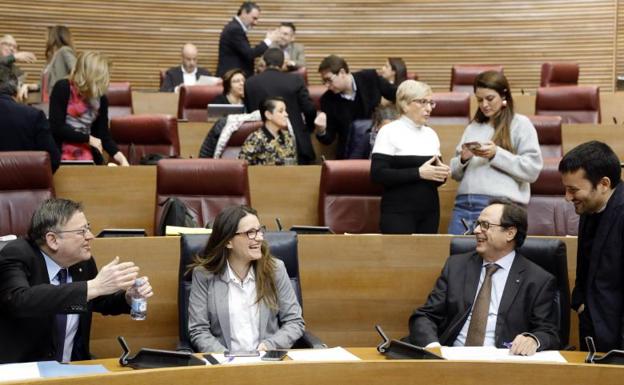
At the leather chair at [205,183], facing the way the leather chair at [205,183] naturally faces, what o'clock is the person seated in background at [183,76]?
The person seated in background is roughly at 6 o'clock from the leather chair.

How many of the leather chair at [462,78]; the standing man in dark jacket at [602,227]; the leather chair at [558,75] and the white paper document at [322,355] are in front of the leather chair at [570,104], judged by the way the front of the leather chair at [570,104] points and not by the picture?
2

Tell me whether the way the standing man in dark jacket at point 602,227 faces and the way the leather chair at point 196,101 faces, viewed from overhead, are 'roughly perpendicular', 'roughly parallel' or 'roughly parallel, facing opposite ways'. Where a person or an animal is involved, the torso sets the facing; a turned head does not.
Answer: roughly perpendicular

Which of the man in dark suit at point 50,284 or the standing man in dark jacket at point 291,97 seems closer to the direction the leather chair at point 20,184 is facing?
the man in dark suit

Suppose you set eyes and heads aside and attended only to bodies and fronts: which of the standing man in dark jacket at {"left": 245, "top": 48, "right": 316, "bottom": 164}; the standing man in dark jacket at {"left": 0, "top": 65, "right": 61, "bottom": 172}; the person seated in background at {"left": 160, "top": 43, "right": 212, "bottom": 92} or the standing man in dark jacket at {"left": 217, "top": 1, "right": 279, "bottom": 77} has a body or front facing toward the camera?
the person seated in background

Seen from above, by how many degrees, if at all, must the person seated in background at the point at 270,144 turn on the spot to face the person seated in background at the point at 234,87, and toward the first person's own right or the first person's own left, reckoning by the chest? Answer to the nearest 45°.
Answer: approximately 135° to the first person's own left

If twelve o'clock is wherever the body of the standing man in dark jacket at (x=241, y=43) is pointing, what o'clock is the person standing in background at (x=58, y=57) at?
The person standing in background is roughly at 5 o'clock from the standing man in dark jacket.

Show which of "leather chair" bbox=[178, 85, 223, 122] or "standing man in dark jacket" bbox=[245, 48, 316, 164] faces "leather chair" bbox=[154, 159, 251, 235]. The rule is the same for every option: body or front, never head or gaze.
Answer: "leather chair" bbox=[178, 85, 223, 122]

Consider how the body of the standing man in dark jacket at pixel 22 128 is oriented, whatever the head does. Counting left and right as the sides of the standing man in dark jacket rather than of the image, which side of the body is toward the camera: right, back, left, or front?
back

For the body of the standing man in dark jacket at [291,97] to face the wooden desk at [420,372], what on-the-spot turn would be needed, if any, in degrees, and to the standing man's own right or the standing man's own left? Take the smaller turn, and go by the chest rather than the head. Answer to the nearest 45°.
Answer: approximately 180°

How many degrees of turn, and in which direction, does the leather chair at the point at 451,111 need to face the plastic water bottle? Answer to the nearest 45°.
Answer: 0° — it already faces it
